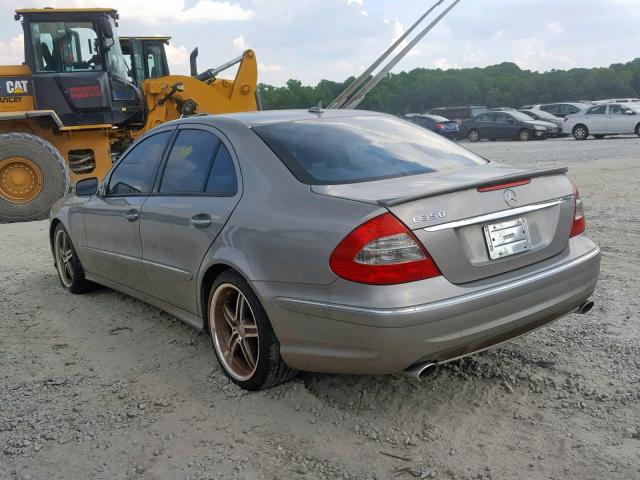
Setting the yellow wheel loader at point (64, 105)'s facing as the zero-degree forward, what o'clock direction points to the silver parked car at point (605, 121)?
The silver parked car is roughly at 11 o'clock from the yellow wheel loader.

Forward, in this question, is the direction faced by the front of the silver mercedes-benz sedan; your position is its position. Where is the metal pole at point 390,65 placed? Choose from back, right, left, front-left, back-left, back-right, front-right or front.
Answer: front-right

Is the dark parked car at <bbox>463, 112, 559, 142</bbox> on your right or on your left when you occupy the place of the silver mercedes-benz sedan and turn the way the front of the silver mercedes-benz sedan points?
on your right

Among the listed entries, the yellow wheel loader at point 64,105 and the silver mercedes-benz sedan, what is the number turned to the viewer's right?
1

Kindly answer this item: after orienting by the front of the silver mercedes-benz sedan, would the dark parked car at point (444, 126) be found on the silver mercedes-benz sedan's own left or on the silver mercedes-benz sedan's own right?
on the silver mercedes-benz sedan's own right

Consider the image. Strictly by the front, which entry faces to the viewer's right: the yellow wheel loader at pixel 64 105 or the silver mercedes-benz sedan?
the yellow wheel loader

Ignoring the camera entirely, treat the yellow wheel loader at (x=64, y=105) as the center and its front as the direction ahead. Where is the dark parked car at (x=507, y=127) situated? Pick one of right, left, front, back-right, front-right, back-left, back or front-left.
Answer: front-left

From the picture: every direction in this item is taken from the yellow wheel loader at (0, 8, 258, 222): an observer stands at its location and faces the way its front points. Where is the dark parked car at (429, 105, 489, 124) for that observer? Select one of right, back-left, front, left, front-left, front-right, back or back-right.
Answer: front-left

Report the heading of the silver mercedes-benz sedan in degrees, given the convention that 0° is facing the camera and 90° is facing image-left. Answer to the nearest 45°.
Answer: approximately 135°

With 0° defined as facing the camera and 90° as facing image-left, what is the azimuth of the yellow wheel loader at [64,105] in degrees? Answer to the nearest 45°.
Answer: approximately 270°
